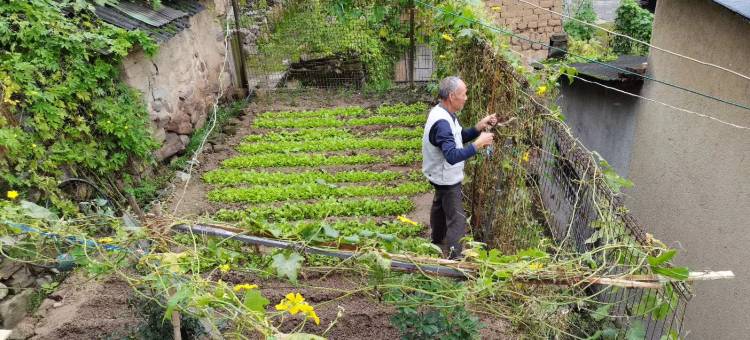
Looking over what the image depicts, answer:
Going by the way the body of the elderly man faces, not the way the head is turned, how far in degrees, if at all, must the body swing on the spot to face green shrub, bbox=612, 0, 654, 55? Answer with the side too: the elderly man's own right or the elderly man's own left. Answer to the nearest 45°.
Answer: approximately 45° to the elderly man's own left

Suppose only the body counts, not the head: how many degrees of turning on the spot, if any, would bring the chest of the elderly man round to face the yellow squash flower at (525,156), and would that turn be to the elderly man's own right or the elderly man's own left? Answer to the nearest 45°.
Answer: approximately 45° to the elderly man's own right

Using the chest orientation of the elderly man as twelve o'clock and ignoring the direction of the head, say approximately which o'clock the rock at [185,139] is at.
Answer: The rock is roughly at 7 o'clock from the elderly man.

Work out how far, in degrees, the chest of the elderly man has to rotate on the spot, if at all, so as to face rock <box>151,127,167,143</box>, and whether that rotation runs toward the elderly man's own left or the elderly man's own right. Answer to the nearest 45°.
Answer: approximately 135° to the elderly man's own left

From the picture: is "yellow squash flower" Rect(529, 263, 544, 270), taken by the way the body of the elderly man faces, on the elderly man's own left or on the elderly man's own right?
on the elderly man's own right

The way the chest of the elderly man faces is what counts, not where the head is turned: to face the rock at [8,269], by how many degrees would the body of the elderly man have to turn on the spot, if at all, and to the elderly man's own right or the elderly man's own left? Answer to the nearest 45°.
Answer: approximately 180°

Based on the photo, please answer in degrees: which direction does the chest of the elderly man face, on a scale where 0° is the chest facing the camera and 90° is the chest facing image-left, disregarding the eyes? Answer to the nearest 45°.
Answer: approximately 270°

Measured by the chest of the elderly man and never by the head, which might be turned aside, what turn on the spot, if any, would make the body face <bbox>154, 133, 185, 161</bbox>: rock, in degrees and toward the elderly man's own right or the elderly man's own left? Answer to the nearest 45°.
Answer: approximately 135° to the elderly man's own left

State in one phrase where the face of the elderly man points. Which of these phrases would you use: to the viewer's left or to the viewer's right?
to the viewer's right
